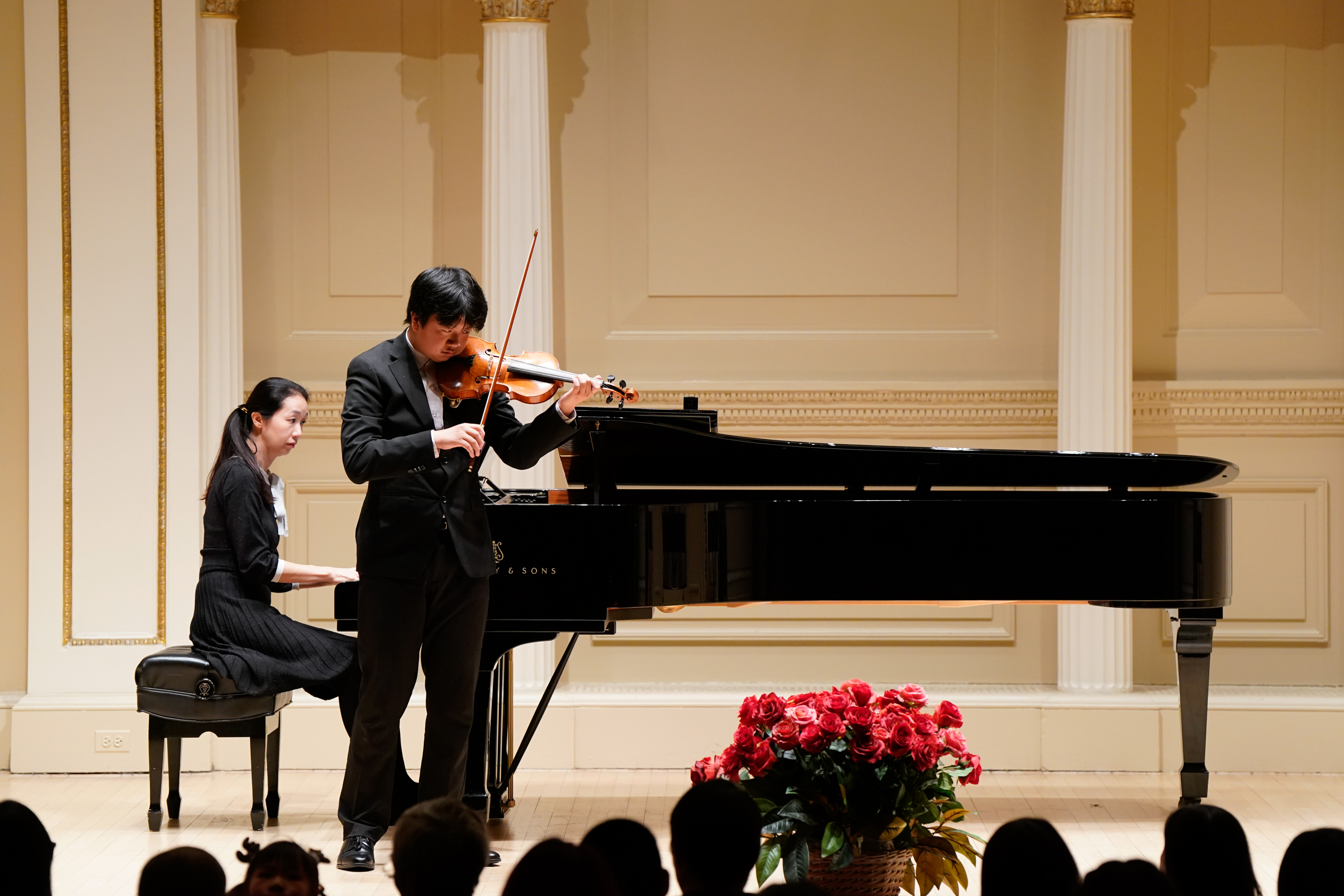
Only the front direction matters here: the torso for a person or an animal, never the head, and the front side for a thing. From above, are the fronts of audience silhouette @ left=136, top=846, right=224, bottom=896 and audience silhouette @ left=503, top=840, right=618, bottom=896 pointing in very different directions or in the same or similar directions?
same or similar directions

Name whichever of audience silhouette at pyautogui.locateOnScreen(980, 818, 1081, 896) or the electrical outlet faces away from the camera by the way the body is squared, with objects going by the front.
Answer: the audience silhouette

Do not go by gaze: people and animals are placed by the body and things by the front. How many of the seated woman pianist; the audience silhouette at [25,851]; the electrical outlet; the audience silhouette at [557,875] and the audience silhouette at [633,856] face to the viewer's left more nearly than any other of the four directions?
0

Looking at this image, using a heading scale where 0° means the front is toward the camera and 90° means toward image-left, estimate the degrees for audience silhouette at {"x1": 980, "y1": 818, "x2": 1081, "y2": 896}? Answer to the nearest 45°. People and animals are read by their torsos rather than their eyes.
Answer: approximately 180°

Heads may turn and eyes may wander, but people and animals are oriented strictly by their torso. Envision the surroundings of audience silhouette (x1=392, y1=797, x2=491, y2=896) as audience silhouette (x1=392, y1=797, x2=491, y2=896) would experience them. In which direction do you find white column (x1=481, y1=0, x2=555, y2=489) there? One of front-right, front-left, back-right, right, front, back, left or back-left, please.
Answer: front

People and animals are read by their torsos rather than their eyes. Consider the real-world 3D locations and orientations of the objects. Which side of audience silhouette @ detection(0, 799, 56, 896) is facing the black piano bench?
front

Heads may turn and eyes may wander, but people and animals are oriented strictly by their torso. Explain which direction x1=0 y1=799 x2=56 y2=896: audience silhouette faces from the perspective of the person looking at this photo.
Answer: facing away from the viewer

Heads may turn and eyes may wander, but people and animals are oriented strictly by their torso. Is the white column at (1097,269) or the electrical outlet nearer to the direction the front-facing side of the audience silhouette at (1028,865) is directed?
the white column

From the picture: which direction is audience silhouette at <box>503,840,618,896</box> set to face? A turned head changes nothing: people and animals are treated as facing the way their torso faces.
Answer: away from the camera

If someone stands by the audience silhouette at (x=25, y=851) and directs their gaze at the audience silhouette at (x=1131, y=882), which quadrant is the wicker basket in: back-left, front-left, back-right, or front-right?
front-left

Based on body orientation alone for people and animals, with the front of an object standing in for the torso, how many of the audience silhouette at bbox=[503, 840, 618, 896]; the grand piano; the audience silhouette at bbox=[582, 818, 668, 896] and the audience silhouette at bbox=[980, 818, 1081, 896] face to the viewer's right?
0

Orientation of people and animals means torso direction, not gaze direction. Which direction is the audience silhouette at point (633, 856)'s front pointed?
away from the camera

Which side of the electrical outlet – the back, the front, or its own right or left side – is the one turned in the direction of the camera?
front

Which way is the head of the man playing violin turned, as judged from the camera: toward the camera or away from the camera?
toward the camera
